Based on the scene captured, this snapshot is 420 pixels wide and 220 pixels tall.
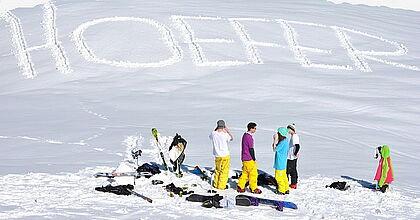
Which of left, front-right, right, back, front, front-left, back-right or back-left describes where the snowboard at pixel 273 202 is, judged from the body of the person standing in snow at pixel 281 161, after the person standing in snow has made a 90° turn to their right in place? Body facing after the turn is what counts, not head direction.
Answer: back

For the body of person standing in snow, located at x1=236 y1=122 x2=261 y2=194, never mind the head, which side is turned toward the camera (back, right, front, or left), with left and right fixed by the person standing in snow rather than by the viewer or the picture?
right

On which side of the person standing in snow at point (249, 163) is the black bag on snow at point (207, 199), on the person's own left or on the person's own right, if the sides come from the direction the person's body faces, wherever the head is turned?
on the person's own right

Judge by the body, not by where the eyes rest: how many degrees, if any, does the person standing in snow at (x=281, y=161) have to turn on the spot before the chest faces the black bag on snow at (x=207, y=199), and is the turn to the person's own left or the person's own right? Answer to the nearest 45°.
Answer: approximately 45° to the person's own left

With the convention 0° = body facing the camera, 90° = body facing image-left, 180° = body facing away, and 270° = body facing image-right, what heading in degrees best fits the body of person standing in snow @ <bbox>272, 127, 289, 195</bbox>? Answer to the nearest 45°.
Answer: approximately 90°

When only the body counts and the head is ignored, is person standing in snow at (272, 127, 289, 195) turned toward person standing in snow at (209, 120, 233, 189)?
yes

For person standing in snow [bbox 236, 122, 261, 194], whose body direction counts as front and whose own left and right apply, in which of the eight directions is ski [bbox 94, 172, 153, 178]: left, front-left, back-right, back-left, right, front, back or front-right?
back

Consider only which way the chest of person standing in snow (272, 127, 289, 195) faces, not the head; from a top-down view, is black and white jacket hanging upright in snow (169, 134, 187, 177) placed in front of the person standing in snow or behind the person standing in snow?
in front

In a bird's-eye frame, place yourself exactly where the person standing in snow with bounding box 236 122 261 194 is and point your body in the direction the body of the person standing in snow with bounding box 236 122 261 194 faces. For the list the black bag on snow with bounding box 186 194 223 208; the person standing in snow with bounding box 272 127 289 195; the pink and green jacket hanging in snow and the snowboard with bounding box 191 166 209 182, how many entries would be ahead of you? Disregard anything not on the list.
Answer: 2

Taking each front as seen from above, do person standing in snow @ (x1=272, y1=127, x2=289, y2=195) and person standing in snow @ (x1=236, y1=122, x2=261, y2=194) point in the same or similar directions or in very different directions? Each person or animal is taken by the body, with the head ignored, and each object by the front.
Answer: very different directions

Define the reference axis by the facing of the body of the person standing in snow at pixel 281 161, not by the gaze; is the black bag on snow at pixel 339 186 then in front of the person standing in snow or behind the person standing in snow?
behind

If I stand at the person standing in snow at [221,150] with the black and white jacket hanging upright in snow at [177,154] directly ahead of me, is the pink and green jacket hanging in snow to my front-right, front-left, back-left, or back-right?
back-right

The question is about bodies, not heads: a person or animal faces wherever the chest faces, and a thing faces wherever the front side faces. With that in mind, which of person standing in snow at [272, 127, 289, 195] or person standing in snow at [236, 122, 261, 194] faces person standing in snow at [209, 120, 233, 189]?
person standing in snow at [272, 127, 289, 195]

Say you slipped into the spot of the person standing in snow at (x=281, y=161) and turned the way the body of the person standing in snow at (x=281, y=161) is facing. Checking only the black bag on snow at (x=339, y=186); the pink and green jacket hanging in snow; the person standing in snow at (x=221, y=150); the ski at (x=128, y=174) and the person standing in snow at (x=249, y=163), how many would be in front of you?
3

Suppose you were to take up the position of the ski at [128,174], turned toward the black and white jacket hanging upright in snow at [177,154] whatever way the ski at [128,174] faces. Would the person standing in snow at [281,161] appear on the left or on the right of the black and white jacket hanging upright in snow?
right
